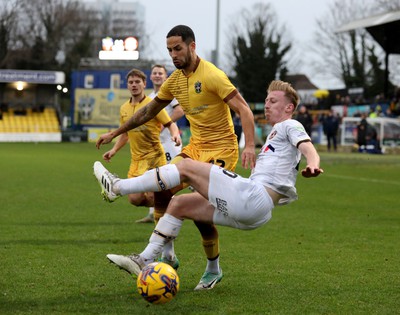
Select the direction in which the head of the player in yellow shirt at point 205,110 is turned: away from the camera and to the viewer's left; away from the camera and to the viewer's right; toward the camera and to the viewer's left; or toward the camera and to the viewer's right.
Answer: toward the camera and to the viewer's left

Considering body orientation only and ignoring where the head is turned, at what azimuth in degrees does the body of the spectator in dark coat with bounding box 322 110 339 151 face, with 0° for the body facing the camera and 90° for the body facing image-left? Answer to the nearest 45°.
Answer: approximately 0°

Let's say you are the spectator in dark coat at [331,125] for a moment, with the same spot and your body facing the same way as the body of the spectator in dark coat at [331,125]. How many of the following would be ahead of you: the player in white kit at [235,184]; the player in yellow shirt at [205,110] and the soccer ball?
3

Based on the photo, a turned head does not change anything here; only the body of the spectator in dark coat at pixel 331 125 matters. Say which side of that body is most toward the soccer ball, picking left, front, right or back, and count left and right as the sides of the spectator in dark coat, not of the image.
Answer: front

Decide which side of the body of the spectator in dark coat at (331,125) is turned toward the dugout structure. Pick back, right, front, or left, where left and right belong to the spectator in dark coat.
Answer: left

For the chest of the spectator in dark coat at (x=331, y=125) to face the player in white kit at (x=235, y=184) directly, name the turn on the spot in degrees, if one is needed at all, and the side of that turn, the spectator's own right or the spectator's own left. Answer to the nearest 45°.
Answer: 0° — they already face them

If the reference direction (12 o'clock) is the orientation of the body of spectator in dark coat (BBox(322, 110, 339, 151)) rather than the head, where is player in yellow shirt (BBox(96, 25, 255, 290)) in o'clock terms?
The player in yellow shirt is roughly at 12 o'clock from the spectator in dark coat.
